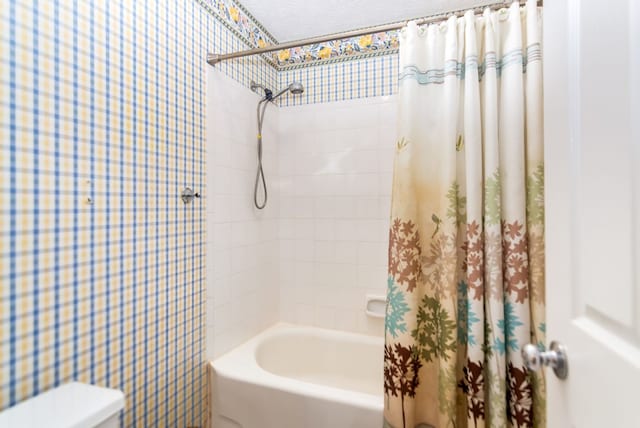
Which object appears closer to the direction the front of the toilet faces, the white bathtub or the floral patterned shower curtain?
the floral patterned shower curtain

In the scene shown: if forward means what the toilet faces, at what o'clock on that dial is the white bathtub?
The white bathtub is roughly at 10 o'clock from the toilet.

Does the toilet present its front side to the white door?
yes

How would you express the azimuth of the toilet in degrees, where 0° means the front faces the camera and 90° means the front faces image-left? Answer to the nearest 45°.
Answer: approximately 315°

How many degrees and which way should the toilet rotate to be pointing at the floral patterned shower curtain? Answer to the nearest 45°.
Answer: approximately 45° to its left
